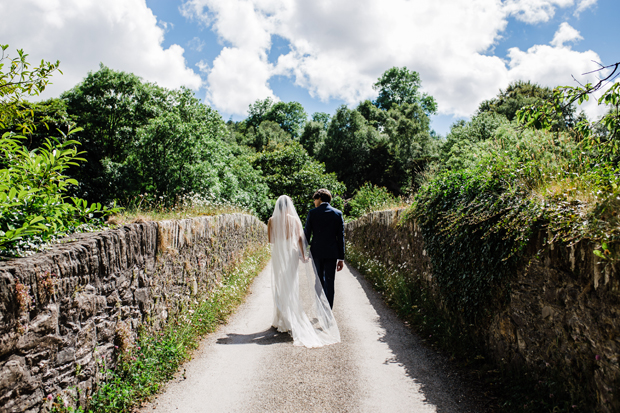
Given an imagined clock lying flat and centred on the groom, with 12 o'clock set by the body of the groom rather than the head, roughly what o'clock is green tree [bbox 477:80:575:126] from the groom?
The green tree is roughly at 1 o'clock from the groom.

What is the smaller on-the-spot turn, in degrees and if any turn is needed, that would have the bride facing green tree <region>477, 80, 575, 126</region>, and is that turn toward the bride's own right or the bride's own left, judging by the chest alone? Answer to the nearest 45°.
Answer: approximately 45° to the bride's own right

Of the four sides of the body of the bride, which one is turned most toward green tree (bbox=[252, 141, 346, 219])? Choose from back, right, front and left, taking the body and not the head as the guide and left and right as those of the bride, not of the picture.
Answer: front

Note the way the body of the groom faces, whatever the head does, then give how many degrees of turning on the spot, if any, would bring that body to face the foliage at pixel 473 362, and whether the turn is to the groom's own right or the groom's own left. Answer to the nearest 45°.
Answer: approximately 135° to the groom's own right

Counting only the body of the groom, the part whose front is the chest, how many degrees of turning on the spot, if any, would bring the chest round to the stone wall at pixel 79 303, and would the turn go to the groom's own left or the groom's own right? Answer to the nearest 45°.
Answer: approximately 135° to the groom's own left

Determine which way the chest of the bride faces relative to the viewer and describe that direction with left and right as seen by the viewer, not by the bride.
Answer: facing away from the viewer

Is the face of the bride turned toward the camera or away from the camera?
away from the camera

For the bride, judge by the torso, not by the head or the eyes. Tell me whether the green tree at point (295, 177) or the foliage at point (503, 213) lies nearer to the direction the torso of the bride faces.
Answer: the green tree

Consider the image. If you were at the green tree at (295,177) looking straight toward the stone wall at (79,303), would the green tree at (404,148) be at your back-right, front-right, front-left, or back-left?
back-left

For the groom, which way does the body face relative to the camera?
away from the camera

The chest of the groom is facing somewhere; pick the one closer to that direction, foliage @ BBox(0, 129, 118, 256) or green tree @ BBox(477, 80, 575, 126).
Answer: the green tree

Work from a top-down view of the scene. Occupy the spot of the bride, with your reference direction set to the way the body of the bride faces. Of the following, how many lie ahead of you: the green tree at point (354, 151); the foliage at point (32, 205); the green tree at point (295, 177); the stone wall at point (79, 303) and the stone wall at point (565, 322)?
2
